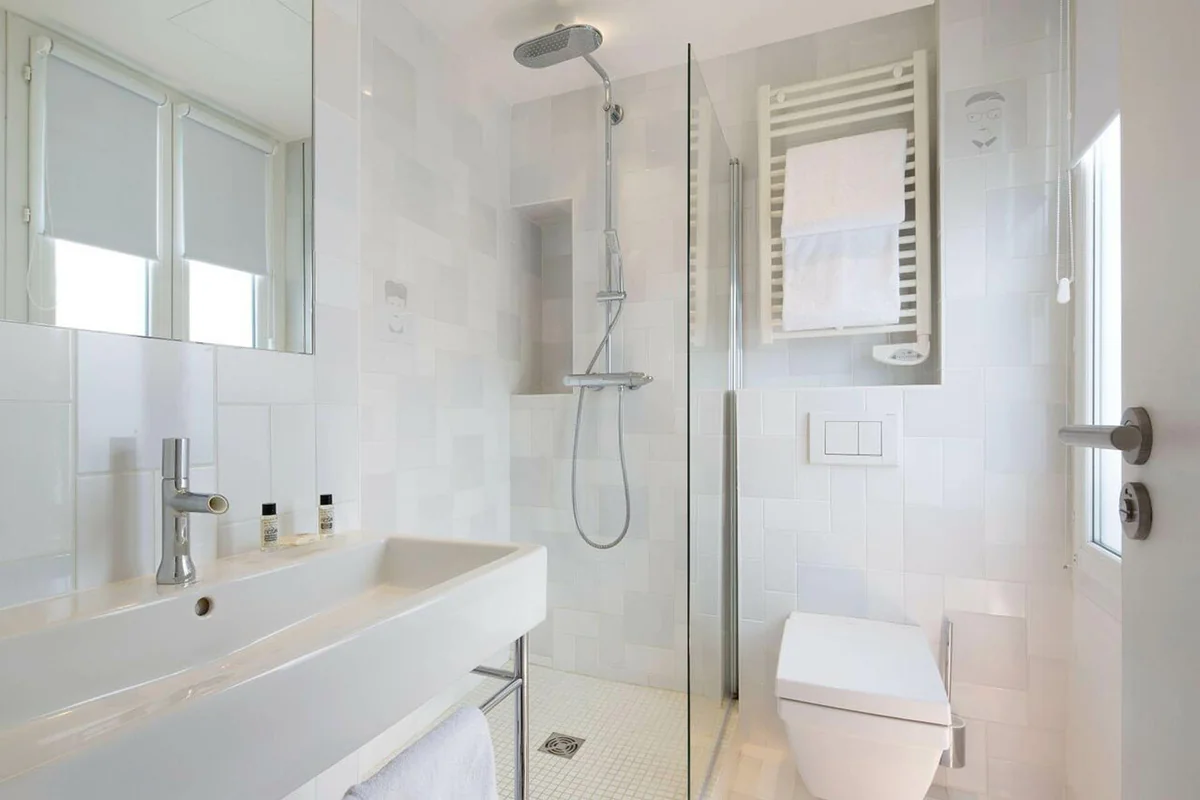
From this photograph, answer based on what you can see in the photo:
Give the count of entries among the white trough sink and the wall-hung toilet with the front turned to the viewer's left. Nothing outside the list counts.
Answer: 0

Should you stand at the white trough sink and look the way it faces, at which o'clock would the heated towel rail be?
The heated towel rail is roughly at 10 o'clock from the white trough sink.

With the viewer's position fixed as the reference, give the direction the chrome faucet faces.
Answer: facing the viewer and to the right of the viewer

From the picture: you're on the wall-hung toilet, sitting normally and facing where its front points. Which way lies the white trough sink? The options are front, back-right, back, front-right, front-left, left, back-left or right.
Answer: front-right

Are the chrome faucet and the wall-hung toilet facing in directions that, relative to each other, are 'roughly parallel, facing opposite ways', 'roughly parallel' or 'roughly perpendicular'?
roughly perpendicular

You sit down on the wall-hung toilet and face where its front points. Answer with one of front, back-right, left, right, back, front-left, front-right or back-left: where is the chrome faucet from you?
front-right

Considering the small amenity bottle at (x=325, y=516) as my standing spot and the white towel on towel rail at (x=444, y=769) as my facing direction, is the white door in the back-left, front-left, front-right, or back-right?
front-left

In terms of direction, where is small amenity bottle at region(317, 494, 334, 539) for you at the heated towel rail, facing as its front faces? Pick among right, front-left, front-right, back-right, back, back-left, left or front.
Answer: front

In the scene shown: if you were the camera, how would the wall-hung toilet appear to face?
facing the viewer

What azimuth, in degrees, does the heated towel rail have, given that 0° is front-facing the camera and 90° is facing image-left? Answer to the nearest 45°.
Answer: approximately 45°

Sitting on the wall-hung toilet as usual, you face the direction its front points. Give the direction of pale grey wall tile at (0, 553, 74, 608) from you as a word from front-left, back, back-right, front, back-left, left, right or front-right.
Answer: front-right

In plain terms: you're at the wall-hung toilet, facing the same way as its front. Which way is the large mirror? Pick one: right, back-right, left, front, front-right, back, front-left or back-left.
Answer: front-right

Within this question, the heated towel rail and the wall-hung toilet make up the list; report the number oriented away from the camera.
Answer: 0
